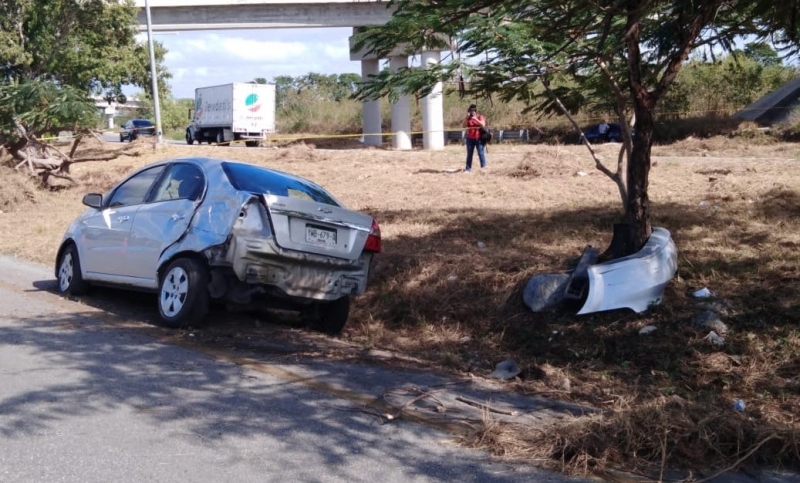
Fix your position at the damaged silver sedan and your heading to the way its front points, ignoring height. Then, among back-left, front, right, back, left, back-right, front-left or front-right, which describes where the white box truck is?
front-right

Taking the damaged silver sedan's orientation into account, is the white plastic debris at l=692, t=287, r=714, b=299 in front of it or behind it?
behind

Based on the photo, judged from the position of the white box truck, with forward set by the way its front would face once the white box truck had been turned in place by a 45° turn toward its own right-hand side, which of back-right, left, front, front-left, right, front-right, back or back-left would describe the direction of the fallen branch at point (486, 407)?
back

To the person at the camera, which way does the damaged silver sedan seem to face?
facing away from the viewer and to the left of the viewer

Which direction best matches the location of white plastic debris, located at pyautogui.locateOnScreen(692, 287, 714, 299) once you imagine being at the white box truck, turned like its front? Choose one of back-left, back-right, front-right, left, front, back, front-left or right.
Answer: back-left

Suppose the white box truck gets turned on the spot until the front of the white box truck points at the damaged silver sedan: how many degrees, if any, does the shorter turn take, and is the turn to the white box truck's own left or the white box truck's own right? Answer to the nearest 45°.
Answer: approximately 135° to the white box truck's own left

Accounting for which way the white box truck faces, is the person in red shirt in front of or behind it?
behind

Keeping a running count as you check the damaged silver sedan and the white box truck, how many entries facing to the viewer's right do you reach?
0

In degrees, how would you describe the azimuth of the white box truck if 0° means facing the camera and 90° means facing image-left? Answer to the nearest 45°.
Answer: approximately 135°

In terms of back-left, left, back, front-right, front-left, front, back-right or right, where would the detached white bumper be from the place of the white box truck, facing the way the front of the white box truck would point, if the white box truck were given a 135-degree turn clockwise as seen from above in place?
right
